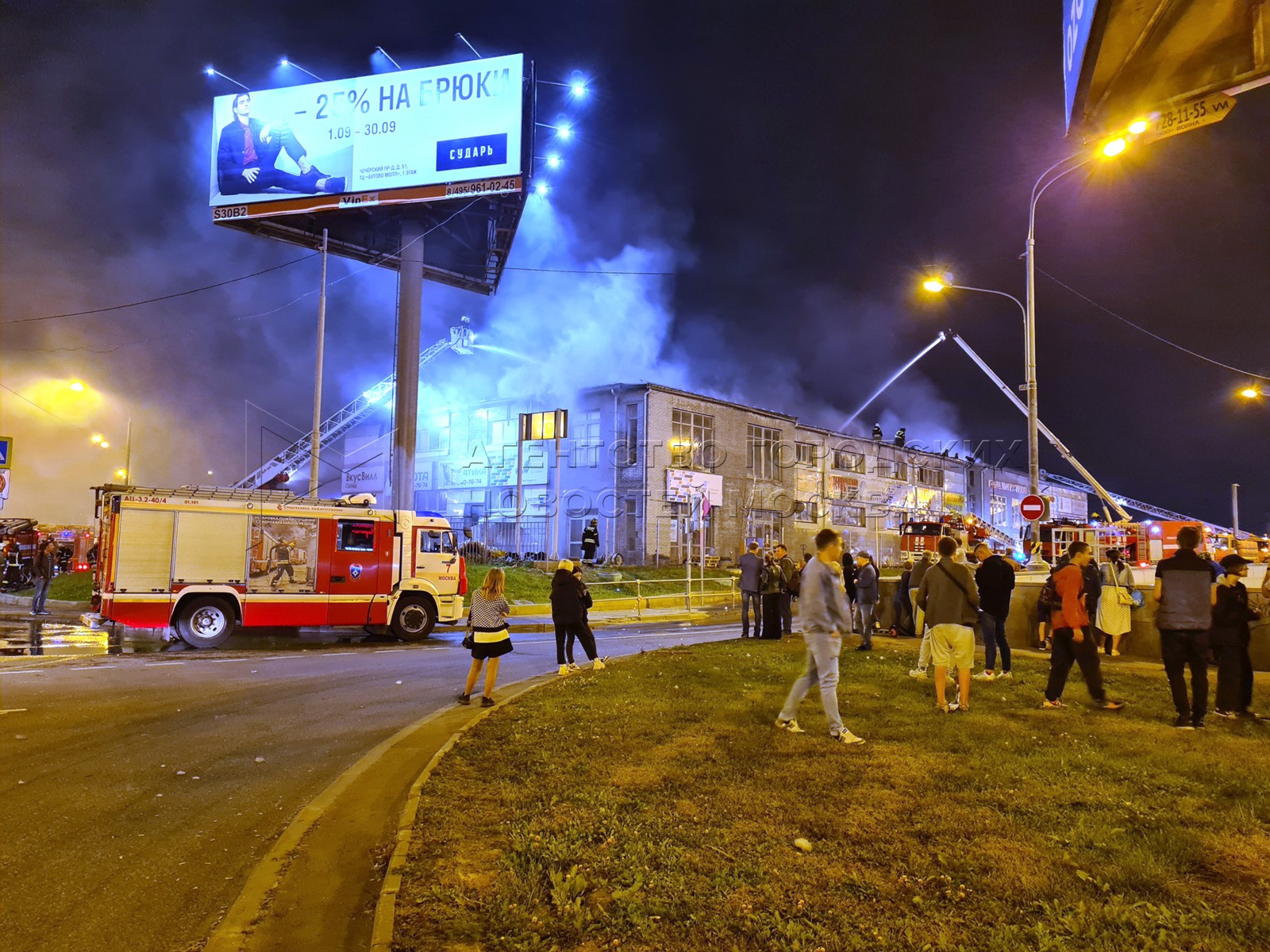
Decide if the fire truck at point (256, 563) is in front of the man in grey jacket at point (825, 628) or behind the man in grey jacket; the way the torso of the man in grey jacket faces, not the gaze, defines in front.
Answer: behind

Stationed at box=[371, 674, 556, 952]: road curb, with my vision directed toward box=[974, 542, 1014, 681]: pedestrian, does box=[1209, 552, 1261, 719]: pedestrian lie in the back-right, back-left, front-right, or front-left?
front-right

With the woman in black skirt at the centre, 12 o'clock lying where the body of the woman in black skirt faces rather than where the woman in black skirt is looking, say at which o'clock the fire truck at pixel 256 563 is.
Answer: The fire truck is roughly at 11 o'clock from the woman in black skirt.

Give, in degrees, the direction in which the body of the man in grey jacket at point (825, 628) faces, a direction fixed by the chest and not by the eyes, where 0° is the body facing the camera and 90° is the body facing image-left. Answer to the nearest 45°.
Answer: approximately 270°

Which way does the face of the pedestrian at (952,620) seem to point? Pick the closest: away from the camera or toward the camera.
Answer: away from the camera

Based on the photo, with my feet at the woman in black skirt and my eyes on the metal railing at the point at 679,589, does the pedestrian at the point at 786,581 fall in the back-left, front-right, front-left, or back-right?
front-right

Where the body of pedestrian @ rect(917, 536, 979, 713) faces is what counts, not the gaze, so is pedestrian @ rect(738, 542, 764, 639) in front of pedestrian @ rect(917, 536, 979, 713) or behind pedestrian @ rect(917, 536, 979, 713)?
in front

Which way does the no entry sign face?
toward the camera

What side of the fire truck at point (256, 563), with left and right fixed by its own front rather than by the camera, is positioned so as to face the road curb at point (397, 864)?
right

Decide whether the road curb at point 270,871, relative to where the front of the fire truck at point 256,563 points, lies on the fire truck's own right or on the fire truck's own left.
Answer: on the fire truck's own right

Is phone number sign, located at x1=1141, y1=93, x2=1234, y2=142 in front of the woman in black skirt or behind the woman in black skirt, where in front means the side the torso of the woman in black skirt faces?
behind

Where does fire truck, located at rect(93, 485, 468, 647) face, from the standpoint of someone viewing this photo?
facing to the right of the viewer
